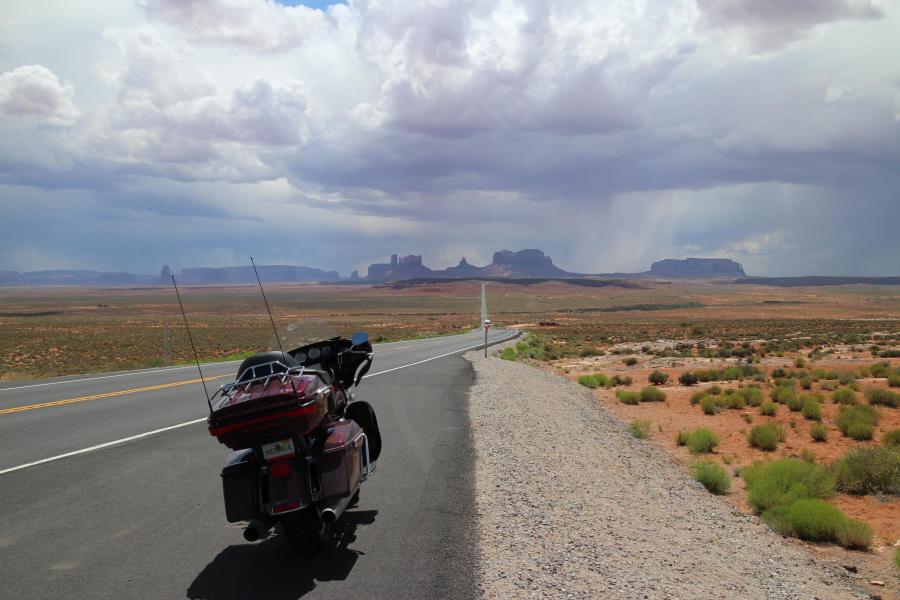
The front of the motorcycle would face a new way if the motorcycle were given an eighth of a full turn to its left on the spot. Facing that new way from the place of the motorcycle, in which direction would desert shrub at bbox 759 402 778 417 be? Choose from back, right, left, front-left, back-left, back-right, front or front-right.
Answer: front-right

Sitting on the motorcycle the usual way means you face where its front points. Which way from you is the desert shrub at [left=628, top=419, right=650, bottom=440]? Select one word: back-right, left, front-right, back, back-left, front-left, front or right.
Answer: front

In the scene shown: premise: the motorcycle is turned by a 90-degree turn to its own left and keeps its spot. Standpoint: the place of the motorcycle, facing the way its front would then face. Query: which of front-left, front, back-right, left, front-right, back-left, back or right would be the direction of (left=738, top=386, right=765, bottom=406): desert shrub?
right

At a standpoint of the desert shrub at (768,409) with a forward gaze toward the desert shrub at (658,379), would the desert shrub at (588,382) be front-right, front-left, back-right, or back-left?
front-left

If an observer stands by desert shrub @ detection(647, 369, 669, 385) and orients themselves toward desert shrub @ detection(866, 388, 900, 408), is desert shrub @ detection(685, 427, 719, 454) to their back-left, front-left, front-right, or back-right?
front-right

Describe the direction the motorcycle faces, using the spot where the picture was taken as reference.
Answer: facing away from the viewer and to the right of the viewer

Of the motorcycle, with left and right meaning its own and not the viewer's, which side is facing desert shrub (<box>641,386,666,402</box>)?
front

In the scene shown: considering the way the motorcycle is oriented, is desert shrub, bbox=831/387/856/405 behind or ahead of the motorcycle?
ahead

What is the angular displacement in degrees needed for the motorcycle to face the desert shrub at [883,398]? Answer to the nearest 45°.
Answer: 0° — it already faces it

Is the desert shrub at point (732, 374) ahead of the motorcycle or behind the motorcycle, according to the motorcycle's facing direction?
ahead

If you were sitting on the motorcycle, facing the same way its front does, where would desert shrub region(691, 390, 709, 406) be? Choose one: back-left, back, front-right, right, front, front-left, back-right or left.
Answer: front

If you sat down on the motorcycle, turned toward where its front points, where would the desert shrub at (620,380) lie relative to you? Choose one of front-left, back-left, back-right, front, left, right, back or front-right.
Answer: front

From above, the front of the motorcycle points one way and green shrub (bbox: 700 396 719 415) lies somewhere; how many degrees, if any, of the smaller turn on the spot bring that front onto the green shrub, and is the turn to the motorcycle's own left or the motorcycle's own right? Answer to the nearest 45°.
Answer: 0° — it already faces it

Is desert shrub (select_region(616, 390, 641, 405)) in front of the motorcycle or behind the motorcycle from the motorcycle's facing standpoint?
in front

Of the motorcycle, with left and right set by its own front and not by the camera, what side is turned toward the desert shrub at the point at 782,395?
front

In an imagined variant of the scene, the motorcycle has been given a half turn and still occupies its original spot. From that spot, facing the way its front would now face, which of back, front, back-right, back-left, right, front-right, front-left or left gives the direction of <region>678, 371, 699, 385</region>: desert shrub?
back

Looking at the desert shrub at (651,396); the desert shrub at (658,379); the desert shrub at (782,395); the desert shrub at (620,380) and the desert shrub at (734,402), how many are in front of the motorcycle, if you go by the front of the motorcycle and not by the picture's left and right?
5
